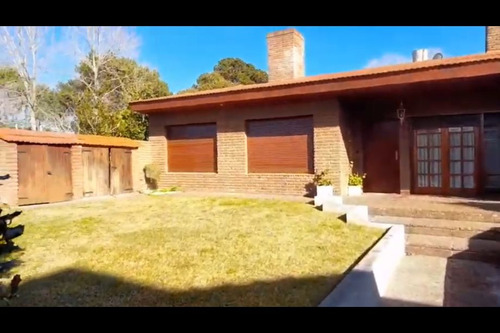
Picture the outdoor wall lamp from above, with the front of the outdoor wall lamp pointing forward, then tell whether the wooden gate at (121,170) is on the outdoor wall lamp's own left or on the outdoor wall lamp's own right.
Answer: on the outdoor wall lamp's own right

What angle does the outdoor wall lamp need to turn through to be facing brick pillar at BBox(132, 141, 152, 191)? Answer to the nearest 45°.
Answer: approximately 90° to its right

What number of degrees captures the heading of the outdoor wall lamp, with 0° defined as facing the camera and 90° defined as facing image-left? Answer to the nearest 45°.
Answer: approximately 0°

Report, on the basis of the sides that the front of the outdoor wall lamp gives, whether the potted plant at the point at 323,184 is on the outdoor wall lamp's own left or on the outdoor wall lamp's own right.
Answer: on the outdoor wall lamp's own right

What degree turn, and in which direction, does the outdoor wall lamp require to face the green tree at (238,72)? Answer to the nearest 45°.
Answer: approximately 135° to its right

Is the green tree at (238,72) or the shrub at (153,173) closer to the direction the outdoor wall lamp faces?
the shrub

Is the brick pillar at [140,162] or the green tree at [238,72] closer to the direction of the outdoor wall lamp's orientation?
the brick pillar

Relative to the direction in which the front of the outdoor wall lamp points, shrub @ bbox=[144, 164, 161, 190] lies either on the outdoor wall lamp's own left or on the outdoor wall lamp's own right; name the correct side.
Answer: on the outdoor wall lamp's own right
